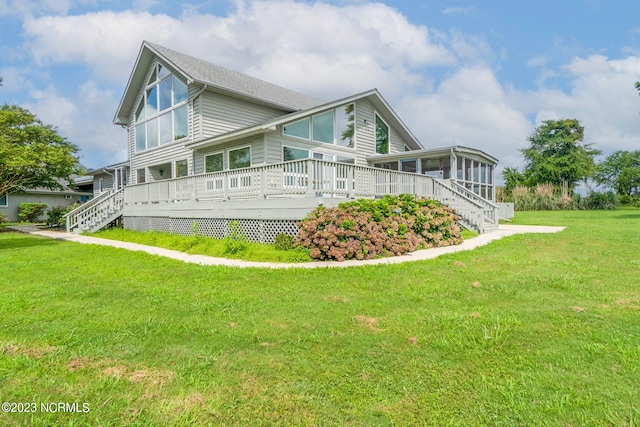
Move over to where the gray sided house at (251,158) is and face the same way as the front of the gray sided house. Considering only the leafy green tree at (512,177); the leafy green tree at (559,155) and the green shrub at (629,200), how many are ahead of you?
0

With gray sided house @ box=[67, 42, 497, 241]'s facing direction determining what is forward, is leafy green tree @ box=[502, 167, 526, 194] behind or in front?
behind

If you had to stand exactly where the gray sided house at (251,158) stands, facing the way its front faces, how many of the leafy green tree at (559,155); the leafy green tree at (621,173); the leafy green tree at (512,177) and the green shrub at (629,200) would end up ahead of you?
0

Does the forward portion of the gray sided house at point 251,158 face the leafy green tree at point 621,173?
no

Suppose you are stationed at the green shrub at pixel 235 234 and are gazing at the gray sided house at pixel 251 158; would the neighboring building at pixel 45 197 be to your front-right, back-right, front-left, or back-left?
front-left

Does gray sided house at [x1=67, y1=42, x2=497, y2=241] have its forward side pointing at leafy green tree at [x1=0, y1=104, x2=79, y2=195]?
no

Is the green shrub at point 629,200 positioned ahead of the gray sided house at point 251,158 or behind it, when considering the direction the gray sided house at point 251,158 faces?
behind

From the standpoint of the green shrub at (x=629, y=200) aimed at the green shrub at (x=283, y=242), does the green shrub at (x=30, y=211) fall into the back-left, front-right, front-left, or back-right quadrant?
front-right
